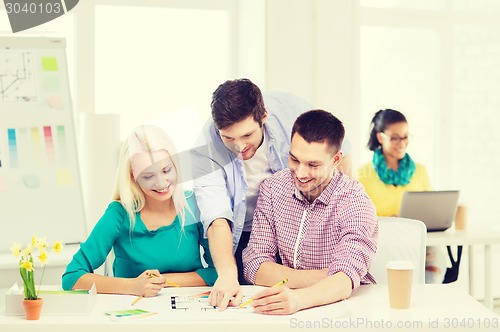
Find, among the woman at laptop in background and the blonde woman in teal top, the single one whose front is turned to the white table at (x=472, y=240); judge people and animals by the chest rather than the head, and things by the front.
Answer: the woman at laptop in background

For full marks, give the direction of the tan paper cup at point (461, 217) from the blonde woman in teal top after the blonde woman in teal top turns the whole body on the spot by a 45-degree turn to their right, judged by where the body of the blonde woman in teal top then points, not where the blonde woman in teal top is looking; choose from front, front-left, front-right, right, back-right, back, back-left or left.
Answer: back

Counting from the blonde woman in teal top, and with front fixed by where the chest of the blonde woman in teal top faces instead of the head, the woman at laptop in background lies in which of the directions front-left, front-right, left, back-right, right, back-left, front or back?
back-left

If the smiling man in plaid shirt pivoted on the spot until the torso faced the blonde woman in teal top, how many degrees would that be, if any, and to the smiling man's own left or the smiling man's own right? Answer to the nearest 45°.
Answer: approximately 45° to the smiling man's own right

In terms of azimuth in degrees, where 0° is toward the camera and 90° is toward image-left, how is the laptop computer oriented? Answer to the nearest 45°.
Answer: approximately 180°

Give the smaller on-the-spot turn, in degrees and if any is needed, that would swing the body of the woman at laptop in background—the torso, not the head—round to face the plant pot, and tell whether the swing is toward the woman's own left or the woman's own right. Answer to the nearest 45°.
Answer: approximately 45° to the woman's own right

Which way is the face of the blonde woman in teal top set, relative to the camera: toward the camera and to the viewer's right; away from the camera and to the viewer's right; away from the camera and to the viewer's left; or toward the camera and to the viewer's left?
toward the camera and to the viewer's right

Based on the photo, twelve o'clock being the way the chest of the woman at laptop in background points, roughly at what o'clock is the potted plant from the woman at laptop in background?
The potted plant is roughly at 2 o'clock from the woman at laptop in background.
